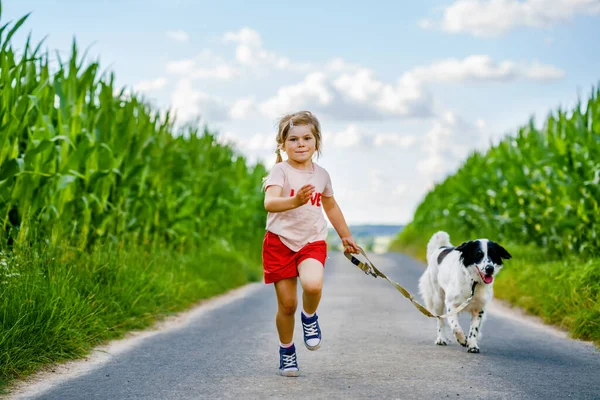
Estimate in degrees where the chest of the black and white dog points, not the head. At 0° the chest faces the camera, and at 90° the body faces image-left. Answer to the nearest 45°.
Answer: approximately 315°

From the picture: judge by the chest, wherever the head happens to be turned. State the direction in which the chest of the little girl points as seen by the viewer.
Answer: toward the camera

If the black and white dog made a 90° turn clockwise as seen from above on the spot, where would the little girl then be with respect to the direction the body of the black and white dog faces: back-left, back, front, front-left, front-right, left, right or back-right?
front
